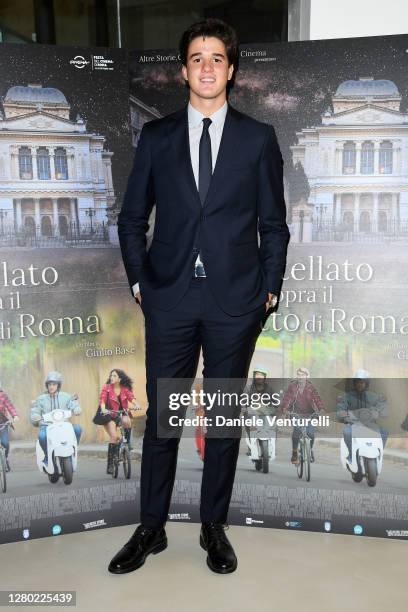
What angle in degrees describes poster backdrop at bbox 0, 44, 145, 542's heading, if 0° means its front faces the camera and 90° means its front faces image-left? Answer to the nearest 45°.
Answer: approximately 315°

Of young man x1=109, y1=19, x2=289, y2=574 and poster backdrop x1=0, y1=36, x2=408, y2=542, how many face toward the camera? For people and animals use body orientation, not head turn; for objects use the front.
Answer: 2

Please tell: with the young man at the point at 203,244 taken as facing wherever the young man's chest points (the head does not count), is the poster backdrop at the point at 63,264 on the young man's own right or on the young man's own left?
on the young man's own right
